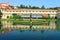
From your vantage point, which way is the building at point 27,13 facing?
toward the camera
